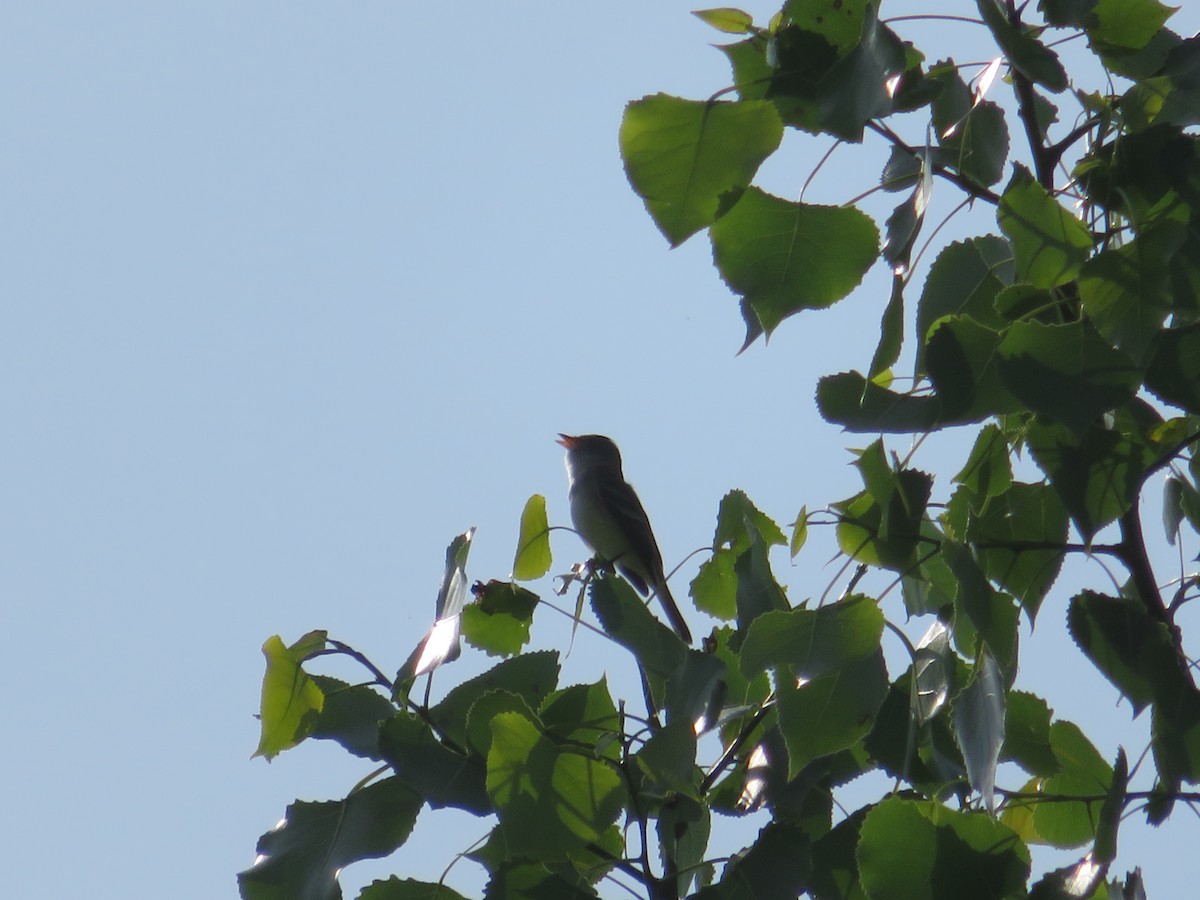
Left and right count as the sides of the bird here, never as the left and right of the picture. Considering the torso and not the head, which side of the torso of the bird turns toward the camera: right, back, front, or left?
left

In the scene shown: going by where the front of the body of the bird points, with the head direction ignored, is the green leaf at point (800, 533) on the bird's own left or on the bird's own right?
on the bird's own left
